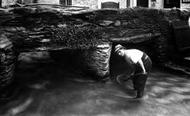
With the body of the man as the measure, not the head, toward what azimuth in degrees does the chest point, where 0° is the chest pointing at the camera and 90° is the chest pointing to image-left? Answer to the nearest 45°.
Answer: approximately 90°
